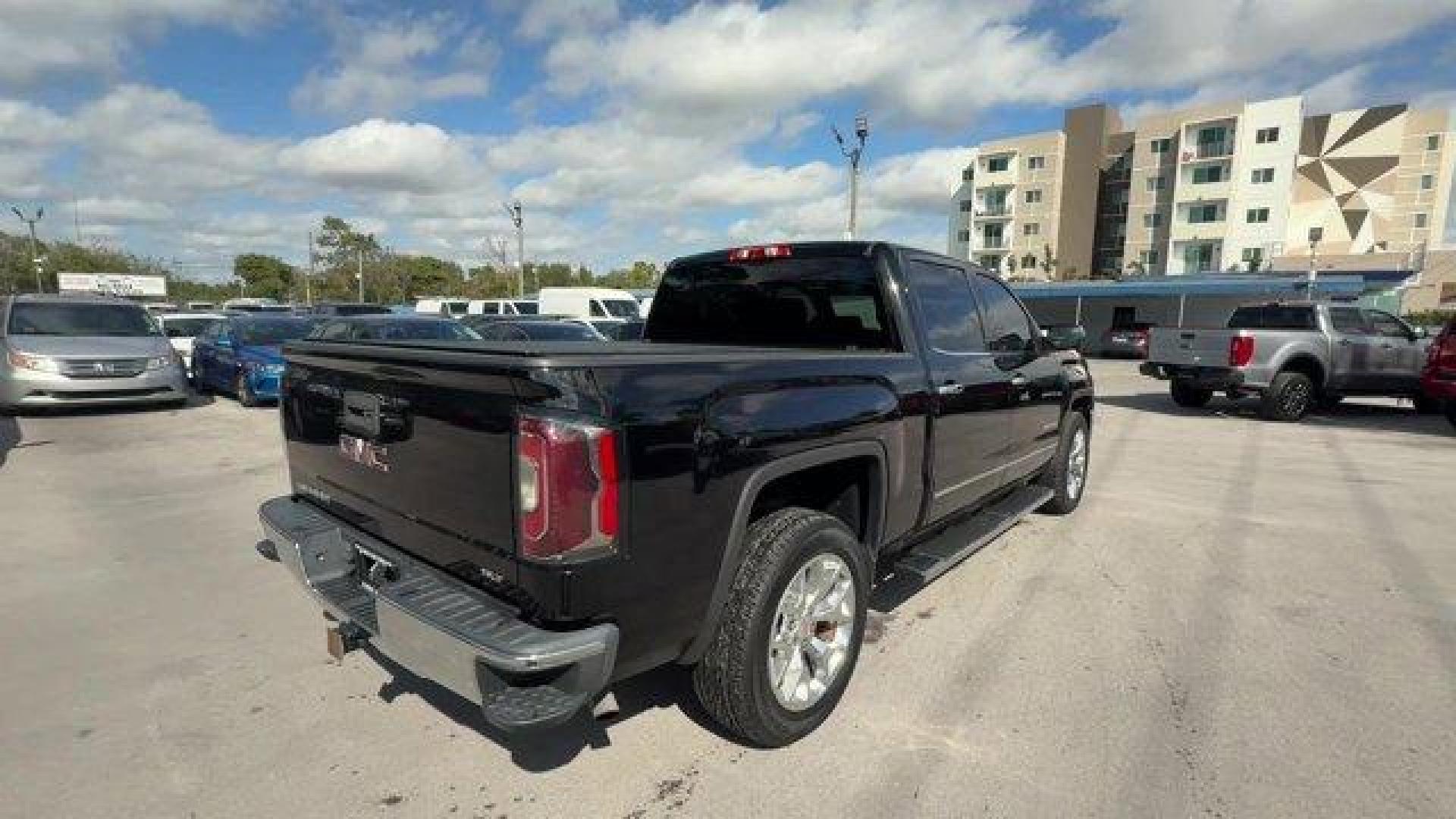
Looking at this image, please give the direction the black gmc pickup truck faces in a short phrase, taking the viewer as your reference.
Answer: facing away from the viewer and to the right of the viewer

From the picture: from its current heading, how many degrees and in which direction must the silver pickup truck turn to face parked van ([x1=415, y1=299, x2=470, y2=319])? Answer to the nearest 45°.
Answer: approximately 135° to its left

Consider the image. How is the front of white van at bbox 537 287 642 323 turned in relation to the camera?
facing the viewer and to the right of the viewer

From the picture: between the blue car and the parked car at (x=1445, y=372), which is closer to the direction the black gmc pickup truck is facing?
the parked car

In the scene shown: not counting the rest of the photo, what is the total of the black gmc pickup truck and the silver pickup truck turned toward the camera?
0

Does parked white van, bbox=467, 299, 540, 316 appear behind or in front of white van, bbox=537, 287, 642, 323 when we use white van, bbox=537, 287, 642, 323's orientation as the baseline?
behind

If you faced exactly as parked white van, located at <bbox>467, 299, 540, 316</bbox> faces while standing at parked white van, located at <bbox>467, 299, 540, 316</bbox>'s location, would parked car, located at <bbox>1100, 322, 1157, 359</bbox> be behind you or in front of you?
in front

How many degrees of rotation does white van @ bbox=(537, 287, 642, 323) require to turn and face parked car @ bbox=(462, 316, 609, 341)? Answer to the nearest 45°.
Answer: approximately 45° to its right

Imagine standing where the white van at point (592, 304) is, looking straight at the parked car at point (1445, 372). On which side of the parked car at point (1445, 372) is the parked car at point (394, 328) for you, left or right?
right

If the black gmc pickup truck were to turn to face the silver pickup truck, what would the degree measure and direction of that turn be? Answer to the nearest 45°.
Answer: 0° — it already faces it

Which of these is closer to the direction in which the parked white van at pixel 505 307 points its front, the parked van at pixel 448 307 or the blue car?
the blue car

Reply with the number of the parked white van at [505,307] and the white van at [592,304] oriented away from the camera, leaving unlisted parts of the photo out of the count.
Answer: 0

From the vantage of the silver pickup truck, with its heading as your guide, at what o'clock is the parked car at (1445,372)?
The parked car is roughly at 2 o'clock from the silver pickup truck.

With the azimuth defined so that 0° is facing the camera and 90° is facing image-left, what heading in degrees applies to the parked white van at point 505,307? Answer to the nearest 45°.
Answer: approximately 315°

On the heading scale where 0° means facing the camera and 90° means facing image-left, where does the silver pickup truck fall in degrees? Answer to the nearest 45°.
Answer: approximately 225°

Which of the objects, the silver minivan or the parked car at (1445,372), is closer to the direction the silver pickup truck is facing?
the parked car

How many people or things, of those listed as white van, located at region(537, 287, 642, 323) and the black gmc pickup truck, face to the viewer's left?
0
